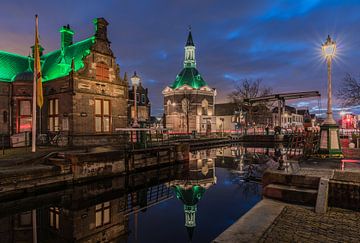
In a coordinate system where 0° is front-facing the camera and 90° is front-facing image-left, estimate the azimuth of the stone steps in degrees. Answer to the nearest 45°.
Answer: approximately 45°

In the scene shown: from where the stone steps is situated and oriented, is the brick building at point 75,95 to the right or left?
on its right

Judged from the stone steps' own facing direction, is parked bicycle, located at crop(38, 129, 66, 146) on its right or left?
on its right
